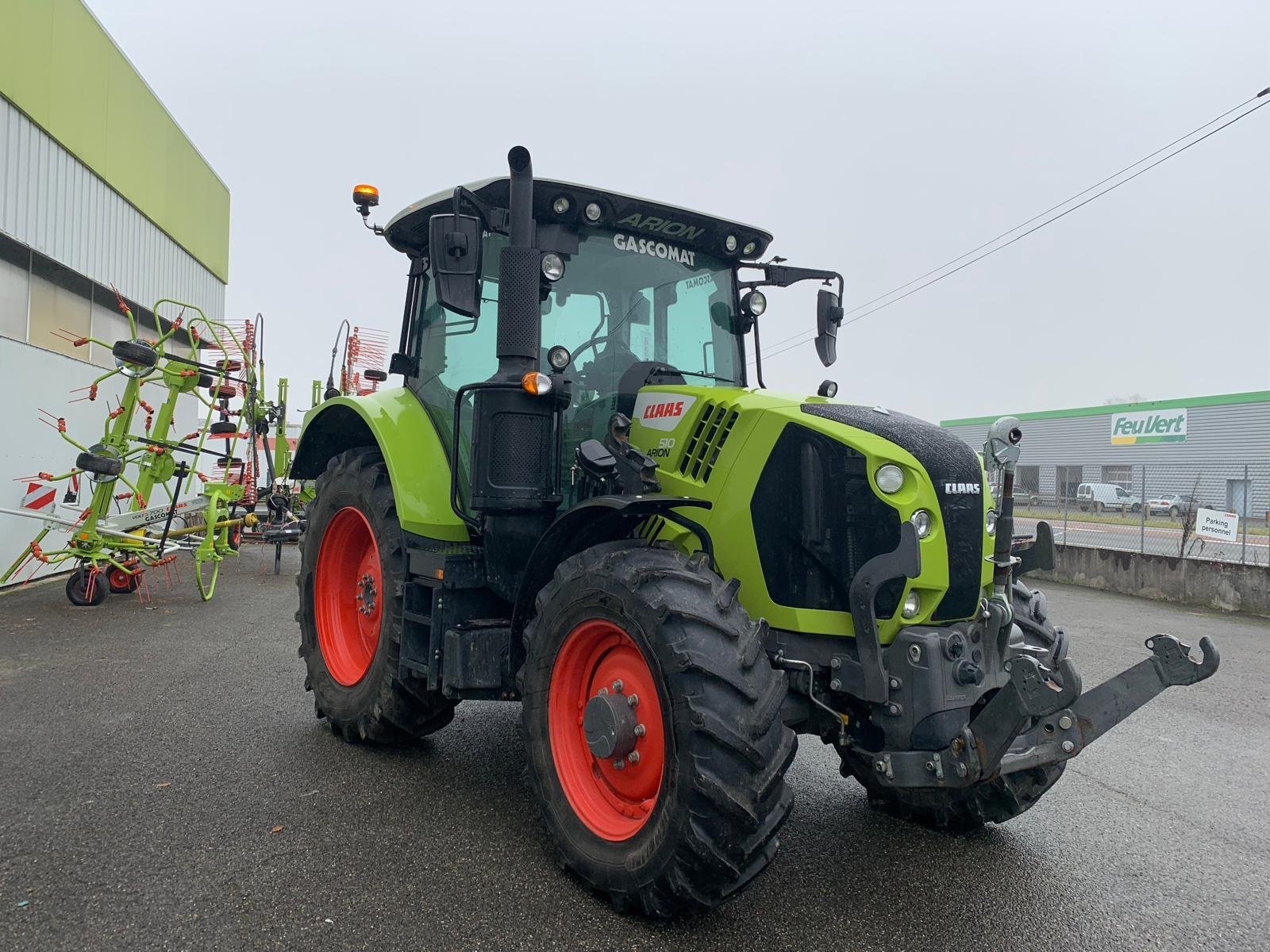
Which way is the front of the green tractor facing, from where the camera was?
facing the viewer and to the right of the viewer

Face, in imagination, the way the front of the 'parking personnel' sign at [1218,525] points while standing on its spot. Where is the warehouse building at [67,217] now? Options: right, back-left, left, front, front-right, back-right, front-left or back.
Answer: front-right

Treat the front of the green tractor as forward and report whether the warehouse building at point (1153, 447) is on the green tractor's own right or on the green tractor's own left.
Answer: on the green tractor's own left

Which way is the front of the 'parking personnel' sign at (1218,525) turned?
toward the camera

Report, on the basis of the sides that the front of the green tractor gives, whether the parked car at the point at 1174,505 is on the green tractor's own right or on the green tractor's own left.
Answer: on the green tractor's own left

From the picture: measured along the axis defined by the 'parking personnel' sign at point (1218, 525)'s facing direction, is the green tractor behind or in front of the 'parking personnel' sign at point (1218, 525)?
in front

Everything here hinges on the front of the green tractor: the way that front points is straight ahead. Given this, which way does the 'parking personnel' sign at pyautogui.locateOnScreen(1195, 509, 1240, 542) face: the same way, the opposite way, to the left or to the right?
to the right

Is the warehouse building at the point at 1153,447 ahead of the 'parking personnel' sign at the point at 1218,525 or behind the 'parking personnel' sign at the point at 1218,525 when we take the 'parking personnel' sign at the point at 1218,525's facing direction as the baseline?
behind

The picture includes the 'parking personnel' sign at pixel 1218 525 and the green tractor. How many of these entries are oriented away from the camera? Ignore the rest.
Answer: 0

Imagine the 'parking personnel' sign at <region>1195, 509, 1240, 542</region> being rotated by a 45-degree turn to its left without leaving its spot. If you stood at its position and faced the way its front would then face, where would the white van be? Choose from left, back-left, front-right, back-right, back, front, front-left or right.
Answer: back

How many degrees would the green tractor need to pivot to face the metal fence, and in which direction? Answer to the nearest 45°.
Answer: approximately 90° to its left

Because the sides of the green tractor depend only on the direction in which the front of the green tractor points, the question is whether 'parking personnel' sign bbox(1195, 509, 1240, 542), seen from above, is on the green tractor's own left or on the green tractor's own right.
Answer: on the green tractor's own left
